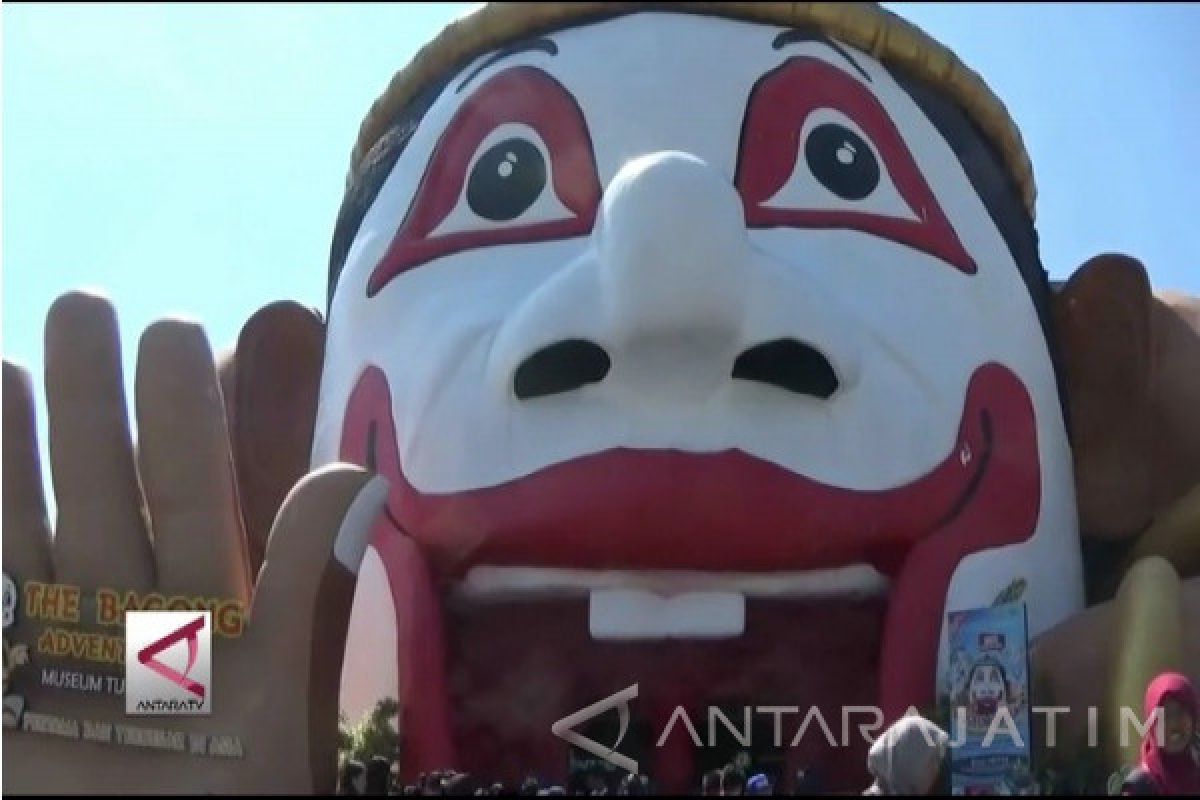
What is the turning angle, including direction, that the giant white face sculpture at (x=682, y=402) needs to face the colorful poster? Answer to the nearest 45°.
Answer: approximately 45° to its left

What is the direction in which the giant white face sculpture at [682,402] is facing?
toward the camera
